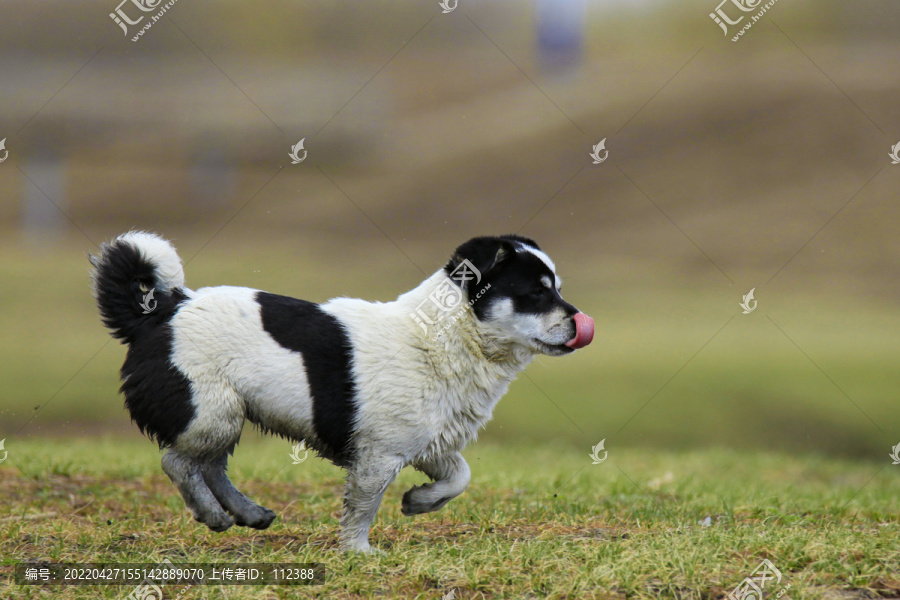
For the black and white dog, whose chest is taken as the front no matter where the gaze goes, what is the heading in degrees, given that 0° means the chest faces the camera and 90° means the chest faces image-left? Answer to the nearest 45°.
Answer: approximately 270°
